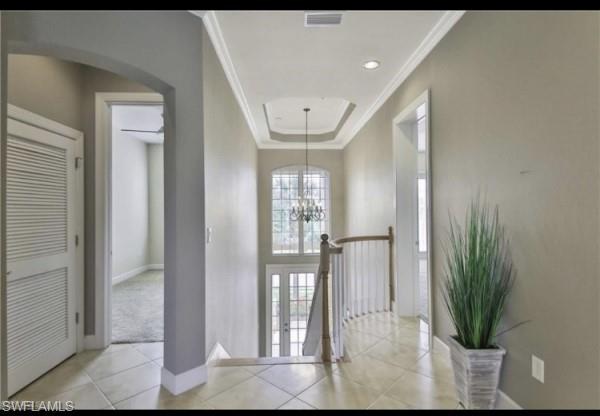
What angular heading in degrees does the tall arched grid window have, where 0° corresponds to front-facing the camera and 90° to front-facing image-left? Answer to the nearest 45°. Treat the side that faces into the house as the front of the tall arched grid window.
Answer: approximately 0°

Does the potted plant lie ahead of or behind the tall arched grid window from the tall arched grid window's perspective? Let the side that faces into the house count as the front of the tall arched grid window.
ahead

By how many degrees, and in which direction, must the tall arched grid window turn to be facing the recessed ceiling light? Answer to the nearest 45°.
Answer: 0° — it already faces it

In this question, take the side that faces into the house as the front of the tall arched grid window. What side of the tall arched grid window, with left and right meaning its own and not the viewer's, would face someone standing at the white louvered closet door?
front

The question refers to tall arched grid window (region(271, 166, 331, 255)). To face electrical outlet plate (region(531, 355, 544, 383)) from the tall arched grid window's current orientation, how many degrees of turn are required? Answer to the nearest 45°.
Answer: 0° — it already faces it

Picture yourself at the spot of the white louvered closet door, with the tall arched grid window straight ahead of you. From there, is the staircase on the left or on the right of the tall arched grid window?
right

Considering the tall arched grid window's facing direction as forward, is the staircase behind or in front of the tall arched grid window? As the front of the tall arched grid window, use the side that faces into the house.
in front
